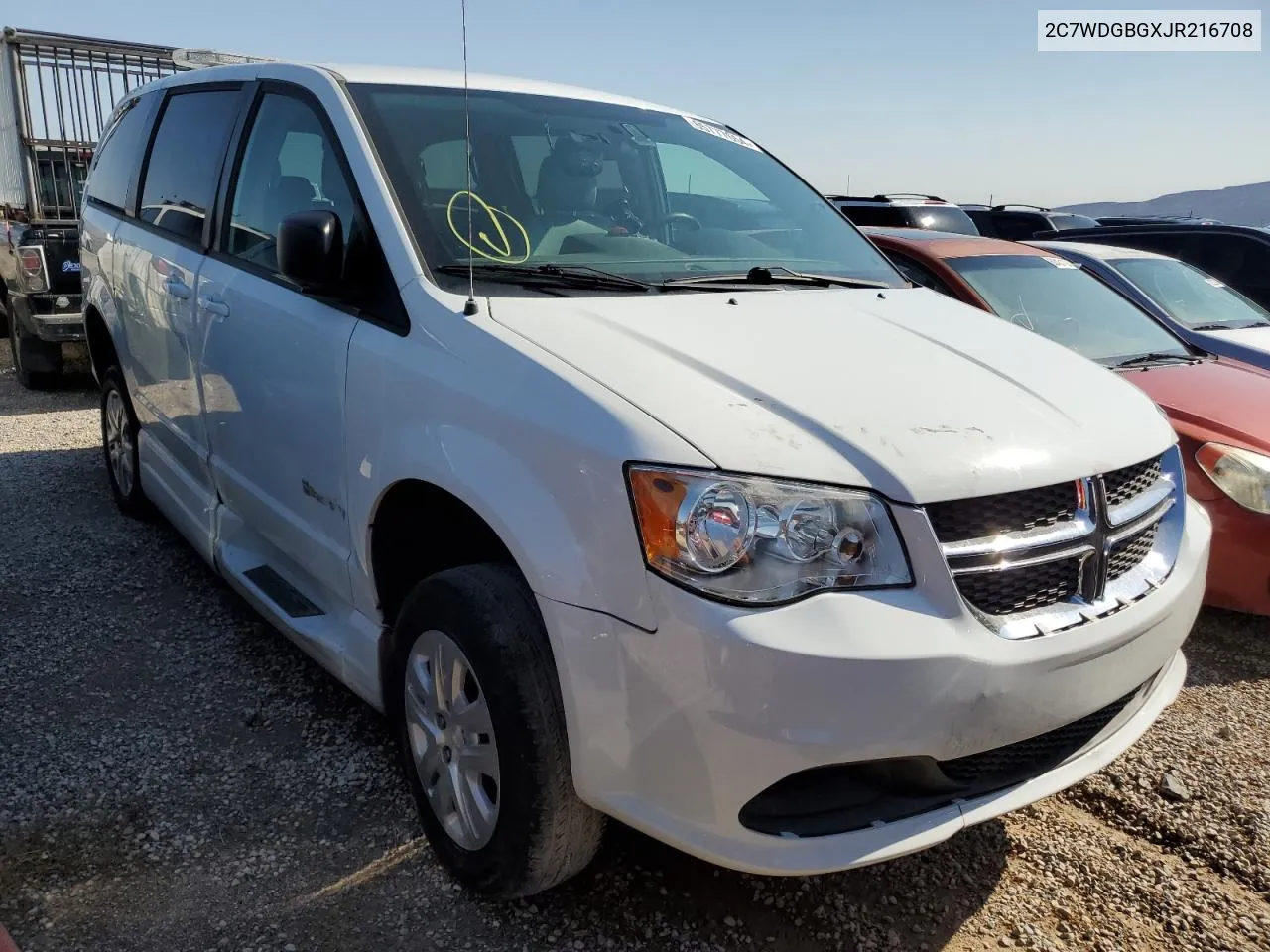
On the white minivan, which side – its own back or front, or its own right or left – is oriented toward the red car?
left

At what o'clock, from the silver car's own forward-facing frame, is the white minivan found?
The white minivan is roughly at 2 o'clock from the silver car.

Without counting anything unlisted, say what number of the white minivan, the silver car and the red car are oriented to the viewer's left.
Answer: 0

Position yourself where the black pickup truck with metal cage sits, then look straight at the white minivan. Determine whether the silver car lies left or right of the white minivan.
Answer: left

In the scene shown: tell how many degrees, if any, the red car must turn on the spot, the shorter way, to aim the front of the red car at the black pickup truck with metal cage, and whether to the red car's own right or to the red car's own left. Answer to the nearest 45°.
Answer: approximately 135° to the red car's own right

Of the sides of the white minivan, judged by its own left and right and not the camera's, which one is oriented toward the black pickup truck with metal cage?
back

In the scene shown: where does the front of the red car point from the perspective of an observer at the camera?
facing the viewer and to the right of the viewer

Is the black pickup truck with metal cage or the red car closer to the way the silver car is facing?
the red car

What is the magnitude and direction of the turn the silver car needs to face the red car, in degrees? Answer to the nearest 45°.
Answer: approximately 45° to its right

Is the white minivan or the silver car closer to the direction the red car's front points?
the white minivan

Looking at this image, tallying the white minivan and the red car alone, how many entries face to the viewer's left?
0

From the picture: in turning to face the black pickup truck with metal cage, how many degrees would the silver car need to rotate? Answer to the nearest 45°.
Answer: approximately 135° to its right
